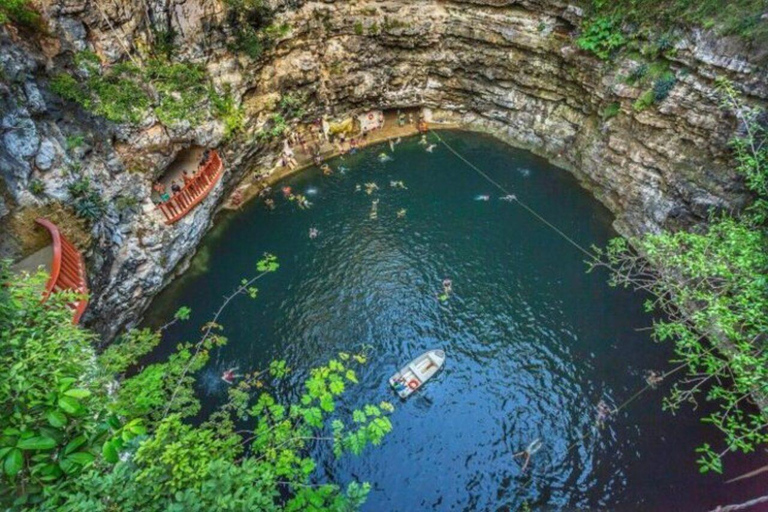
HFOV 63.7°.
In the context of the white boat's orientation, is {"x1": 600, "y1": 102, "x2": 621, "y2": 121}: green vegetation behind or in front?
in front

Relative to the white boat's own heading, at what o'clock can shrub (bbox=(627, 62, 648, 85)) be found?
The shrub is roughly at 12 o'clock from the white boat.

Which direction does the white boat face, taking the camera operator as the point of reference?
facing away from the viewer and to the right of the viewer

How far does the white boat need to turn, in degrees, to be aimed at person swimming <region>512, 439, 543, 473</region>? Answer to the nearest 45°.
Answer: approximately 90° to its right

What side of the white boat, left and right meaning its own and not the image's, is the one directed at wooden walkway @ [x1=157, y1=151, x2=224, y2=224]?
left

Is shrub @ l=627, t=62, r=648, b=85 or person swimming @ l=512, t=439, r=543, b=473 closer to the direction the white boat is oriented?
the shrub

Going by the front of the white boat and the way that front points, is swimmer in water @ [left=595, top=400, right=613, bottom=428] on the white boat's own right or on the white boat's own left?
on the white boat's own right

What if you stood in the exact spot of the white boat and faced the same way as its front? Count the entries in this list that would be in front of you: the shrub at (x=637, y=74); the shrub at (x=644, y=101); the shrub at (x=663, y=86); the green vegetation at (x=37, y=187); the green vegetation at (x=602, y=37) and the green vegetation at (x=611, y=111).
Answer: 5

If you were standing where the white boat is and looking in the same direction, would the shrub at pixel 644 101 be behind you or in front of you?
in front

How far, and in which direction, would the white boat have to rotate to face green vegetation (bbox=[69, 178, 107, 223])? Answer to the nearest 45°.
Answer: approximately 135° to its left

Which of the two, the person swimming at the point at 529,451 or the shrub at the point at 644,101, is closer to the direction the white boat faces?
the shrub

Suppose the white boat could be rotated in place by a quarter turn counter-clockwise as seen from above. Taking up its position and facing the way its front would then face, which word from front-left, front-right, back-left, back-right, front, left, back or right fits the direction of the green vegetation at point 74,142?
front-left
